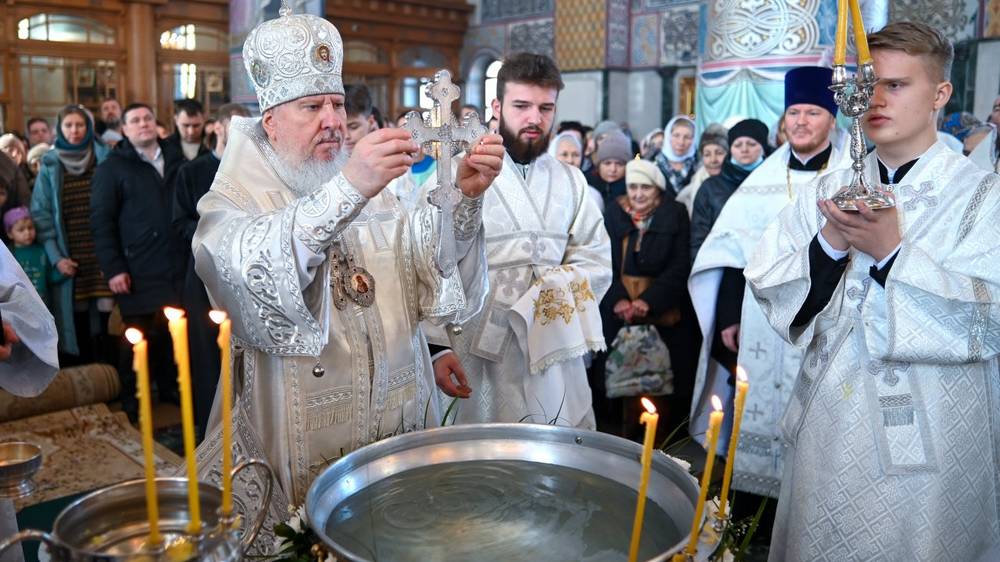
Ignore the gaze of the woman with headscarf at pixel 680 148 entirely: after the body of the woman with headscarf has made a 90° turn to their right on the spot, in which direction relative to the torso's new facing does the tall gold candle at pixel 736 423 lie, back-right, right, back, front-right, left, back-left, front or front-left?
left

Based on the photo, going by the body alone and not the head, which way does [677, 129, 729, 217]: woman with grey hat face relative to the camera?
toward the camera

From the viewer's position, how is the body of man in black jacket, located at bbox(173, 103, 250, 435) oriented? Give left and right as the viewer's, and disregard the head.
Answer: facing the viewer and to the right of the viewer

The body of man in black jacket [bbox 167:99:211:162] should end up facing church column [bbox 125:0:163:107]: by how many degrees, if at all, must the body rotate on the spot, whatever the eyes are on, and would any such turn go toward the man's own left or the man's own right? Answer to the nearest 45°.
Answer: approximately 180°

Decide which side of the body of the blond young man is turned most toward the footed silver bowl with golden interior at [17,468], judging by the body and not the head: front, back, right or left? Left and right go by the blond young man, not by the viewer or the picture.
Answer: front

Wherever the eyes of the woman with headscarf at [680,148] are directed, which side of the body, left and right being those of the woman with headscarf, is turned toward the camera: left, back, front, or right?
front

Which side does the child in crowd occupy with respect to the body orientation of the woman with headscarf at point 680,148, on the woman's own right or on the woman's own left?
on the woman's own right

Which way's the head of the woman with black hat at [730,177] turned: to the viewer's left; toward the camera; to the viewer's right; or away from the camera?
toward the camera

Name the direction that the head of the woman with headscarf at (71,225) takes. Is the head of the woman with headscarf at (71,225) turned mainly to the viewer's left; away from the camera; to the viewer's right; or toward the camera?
toward the camera

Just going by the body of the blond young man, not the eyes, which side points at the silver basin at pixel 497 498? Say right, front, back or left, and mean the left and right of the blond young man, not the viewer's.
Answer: front

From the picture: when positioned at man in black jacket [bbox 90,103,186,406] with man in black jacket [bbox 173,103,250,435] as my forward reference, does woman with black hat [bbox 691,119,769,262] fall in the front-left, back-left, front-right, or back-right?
front-left

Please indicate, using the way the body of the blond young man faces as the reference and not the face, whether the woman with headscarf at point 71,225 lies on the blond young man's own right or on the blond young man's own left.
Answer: on the blond young man's own right

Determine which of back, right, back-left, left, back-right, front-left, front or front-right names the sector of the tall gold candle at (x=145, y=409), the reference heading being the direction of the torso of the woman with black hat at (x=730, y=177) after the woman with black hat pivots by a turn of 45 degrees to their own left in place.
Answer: front-right

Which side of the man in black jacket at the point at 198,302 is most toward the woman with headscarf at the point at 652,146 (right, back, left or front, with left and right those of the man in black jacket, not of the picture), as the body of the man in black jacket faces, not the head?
left
